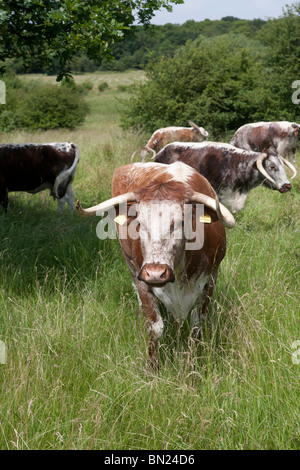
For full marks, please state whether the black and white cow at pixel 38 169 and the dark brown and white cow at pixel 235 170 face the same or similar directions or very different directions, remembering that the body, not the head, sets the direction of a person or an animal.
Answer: very different directions

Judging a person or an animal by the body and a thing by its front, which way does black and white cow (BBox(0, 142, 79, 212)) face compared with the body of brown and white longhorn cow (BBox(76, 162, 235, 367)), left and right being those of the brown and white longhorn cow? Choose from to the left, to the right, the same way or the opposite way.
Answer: to the right

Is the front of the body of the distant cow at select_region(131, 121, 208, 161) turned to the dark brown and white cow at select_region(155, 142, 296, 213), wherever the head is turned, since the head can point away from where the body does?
no

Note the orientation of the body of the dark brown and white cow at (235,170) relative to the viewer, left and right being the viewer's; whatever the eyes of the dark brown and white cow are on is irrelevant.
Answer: facing to the right of the viewer

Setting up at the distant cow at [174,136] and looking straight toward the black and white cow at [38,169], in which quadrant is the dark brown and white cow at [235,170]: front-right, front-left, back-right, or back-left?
front-left

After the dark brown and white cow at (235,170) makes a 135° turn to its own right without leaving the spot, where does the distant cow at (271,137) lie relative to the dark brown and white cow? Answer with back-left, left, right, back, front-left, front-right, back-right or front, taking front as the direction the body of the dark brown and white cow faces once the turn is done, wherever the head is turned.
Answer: back-right

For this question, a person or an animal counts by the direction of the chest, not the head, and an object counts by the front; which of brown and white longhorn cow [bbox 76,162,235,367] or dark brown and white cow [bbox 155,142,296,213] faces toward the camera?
the brown and white longhorn cow

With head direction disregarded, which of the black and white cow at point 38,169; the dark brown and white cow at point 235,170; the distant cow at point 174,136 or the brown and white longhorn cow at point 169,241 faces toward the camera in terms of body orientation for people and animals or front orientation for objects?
the brown and white longhorn cow

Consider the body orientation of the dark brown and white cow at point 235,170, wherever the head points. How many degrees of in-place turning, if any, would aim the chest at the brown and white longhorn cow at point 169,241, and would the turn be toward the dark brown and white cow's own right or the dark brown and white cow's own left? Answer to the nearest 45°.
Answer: approximately 90° to the dark brown and white cow's own right

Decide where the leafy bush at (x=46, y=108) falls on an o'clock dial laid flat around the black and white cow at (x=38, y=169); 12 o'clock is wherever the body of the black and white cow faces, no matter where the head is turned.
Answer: The leafy bush is roughly at 3 o'clock from the black and white cow.

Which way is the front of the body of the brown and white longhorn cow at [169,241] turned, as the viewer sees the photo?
toward the camera

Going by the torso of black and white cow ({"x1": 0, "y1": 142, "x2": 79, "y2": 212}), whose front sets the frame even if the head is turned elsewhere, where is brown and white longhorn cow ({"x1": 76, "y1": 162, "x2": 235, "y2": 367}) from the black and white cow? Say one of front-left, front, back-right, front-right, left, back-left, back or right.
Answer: left
